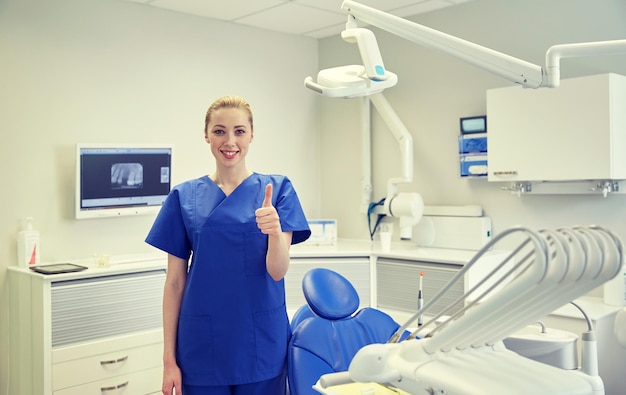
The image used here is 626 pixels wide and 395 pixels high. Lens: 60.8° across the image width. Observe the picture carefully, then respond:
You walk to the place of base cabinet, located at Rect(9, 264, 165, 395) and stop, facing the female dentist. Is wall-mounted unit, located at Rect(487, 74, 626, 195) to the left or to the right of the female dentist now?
left

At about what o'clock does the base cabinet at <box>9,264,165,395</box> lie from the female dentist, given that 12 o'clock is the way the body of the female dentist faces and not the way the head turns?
The base cabinet is roughly at 5 o'clock from the female dentist.

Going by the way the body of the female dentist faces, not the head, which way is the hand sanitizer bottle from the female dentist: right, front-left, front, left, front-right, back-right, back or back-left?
back-right

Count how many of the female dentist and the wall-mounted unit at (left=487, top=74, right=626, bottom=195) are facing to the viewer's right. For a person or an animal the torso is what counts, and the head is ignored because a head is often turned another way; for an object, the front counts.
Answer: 0

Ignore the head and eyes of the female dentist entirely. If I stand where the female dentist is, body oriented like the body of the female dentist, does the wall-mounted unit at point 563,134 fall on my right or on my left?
on my left

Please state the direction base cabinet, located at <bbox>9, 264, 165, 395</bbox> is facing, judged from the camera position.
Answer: facing the viewer and to the right of the viewer

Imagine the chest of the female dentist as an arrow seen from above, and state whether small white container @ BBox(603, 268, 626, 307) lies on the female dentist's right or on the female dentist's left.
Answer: on the female dentist's left

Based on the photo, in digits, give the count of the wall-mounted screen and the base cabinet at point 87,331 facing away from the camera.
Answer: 0

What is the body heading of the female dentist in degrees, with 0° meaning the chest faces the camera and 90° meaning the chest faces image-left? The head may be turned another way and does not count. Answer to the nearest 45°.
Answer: approximately 0°
